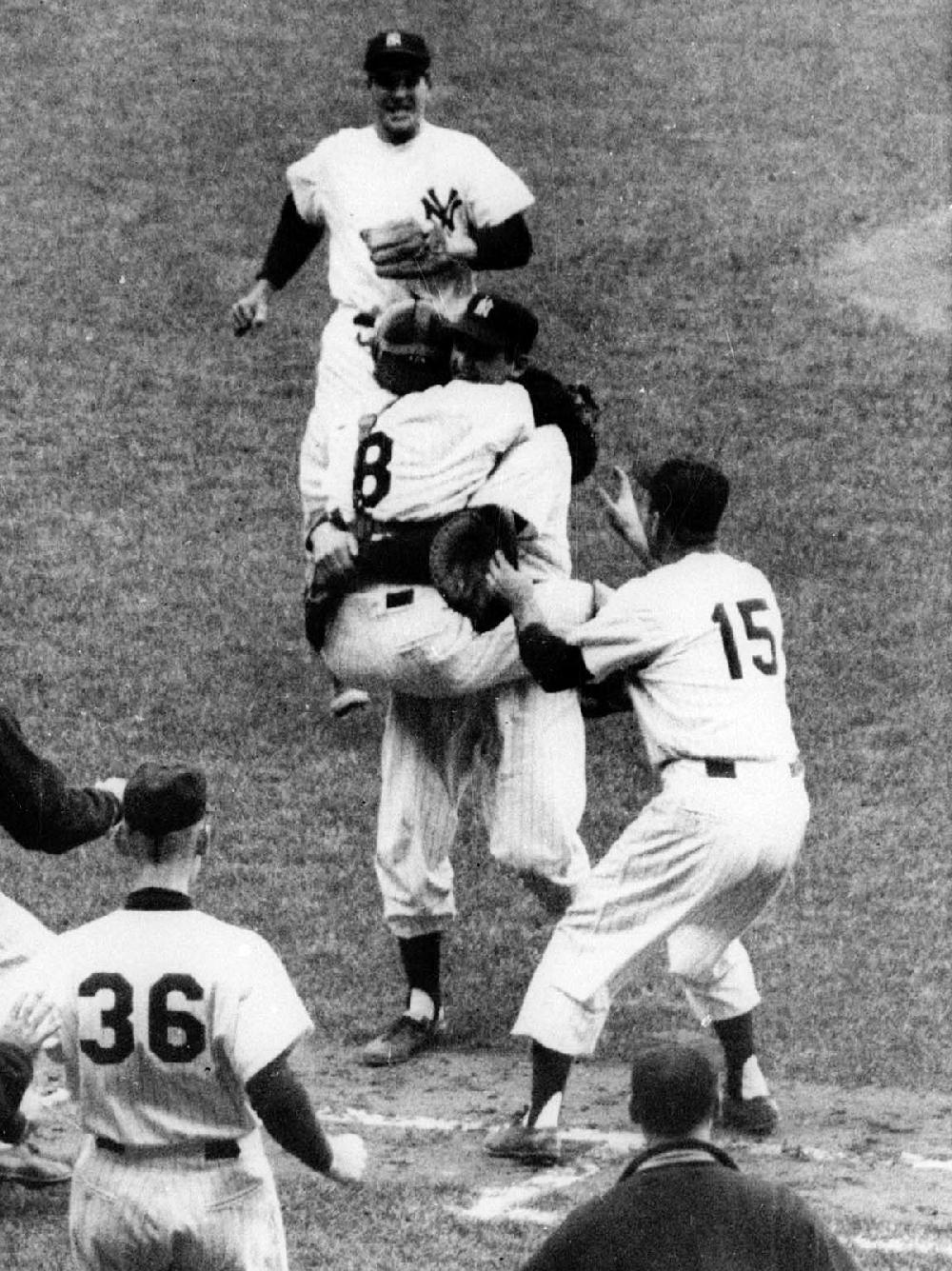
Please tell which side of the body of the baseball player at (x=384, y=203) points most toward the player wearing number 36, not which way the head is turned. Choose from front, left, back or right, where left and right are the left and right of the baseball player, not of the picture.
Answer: front

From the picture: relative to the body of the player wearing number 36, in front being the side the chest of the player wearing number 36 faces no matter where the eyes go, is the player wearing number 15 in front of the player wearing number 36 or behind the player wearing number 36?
in front

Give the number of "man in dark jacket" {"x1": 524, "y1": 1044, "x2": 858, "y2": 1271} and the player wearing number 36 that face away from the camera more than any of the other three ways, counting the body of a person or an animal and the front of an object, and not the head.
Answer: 2

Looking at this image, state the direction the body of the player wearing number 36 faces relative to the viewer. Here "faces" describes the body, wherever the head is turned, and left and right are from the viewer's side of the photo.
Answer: facing away from the viewer

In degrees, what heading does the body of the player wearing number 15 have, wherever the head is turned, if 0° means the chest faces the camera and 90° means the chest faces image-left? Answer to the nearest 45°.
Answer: approximately 135°

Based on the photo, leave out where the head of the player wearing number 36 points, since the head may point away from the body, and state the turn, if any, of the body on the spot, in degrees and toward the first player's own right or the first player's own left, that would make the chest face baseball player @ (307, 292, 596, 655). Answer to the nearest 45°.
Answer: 0° — they already face them

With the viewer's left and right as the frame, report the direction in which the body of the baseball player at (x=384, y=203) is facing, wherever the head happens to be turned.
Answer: facing the viewer

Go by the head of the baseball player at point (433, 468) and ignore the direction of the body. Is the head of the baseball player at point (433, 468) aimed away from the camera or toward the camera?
away from the camera

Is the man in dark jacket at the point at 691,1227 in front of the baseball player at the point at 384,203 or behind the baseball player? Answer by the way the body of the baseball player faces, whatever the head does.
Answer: in front

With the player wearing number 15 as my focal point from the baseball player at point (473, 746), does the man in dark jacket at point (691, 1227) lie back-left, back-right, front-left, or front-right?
front-right

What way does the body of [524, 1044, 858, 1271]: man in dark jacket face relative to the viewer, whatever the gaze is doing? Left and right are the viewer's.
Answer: facing away from the viewer

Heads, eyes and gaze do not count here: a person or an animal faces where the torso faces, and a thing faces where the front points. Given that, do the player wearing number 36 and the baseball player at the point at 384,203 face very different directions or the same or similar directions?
very different directions

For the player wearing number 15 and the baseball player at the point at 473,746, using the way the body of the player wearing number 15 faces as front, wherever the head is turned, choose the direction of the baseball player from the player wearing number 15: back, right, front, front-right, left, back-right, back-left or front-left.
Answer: front

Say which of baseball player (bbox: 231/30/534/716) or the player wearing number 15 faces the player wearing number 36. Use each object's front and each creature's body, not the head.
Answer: the baseball player

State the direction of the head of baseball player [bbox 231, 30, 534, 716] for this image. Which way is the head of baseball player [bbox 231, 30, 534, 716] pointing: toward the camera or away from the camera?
toward the camera

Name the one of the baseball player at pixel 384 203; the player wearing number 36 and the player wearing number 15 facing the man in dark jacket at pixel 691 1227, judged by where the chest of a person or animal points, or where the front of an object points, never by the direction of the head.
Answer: the baseball player

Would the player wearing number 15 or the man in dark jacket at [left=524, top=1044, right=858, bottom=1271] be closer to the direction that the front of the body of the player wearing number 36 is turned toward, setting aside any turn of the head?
the player wearing number 15

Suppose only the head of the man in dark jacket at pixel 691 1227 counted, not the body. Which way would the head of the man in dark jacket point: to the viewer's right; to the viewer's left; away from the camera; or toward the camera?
away from the camera

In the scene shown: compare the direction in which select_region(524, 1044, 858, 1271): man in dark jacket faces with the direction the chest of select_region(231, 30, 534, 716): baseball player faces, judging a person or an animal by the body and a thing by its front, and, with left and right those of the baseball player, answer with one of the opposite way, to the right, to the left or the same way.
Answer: the opposite way
